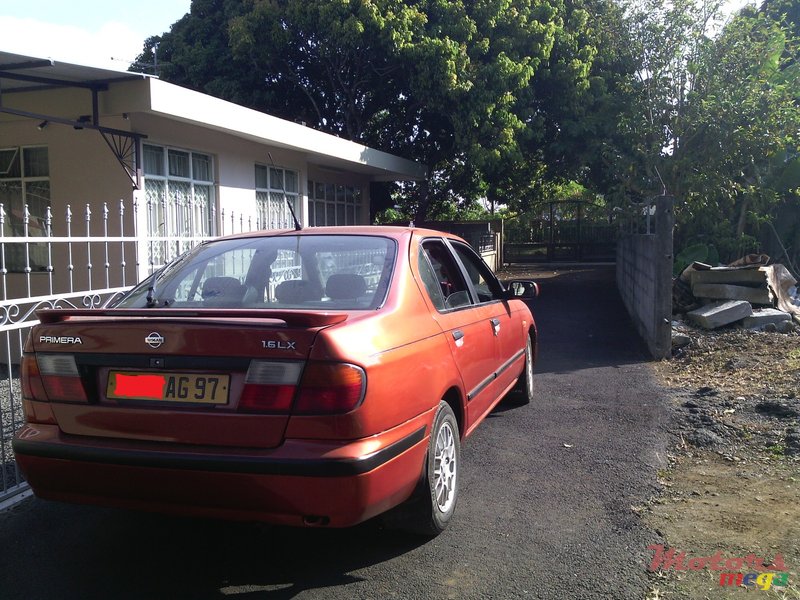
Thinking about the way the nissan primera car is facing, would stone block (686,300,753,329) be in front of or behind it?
in front

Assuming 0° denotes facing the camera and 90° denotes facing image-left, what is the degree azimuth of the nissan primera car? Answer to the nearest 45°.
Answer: approximately 225°

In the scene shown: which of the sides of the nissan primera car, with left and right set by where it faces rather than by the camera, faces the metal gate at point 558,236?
front

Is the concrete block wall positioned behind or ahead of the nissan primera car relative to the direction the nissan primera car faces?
ahead

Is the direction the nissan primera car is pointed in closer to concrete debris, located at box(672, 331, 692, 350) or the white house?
the concrete debris

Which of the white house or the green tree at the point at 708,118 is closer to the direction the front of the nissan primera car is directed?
the green tree

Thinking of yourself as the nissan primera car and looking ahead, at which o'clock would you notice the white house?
The white house is roughly at 10 o'clock from the nissan primera car.

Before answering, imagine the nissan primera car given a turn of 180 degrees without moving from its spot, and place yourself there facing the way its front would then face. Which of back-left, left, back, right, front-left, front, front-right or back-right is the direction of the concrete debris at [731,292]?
back

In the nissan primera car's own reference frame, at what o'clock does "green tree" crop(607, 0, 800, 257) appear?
The green tree is roughly at 12 o'clock from the nissan primera car.

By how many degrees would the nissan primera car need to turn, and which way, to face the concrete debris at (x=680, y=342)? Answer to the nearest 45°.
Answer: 0° — it already faces it
